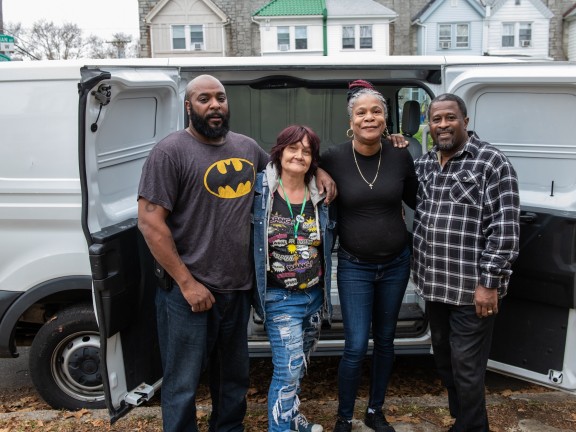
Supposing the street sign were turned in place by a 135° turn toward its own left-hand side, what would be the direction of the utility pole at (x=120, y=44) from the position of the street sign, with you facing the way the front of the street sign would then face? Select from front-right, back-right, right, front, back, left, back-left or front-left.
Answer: front-left

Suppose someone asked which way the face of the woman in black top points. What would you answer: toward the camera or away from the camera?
toward the camera

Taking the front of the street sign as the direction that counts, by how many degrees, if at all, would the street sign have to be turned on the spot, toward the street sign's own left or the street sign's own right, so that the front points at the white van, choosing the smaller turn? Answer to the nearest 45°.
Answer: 0° — it already faces it

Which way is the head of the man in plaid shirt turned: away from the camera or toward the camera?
toward the camera

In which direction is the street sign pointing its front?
toward the camera

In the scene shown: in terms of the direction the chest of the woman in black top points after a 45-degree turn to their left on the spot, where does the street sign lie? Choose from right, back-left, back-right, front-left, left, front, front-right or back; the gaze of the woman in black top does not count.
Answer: back
